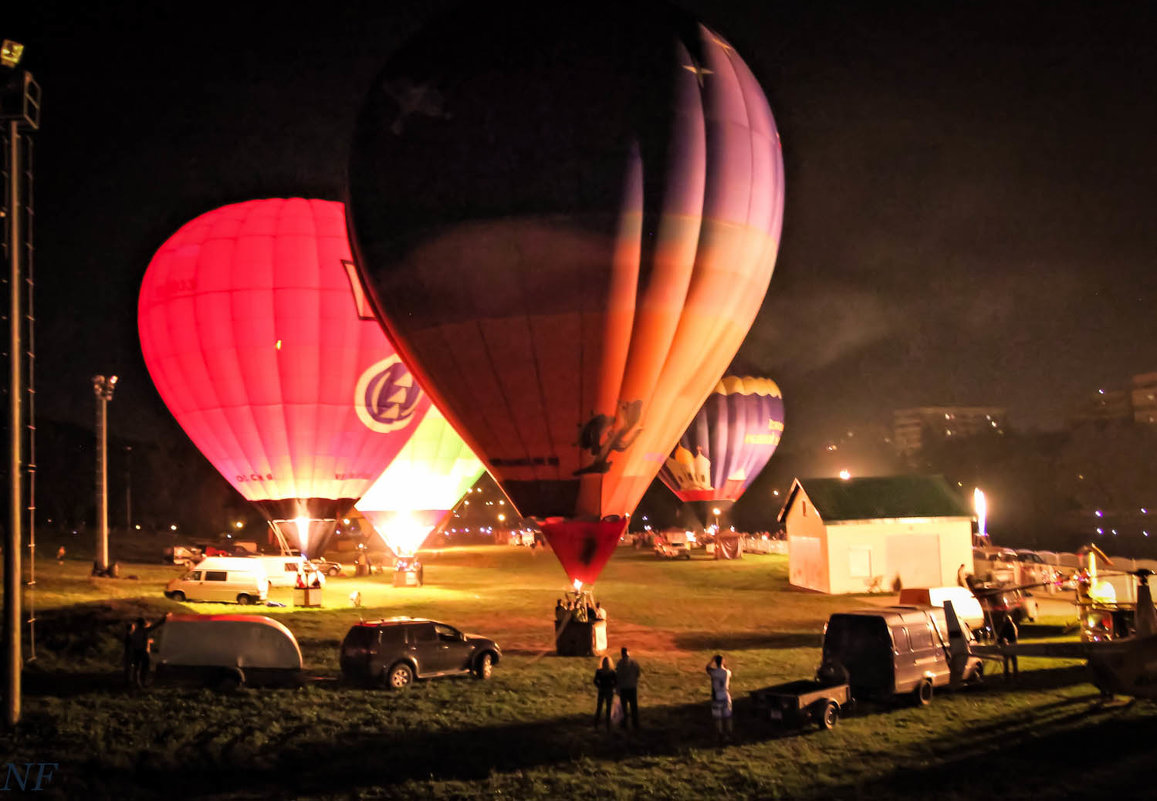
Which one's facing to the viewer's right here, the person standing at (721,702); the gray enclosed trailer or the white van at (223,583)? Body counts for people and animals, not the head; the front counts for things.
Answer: the gray enclosed trailer

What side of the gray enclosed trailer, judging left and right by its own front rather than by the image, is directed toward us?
right

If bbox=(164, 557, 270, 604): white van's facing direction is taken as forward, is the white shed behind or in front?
behind

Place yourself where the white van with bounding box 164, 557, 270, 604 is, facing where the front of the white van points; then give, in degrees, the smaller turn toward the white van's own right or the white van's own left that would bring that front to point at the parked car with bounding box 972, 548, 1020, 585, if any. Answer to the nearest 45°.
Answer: approximately 180°

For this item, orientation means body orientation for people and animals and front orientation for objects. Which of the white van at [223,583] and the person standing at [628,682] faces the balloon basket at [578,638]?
the person standing

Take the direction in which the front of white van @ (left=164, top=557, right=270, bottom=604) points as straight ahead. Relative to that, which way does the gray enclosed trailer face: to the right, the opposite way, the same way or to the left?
the opposite way

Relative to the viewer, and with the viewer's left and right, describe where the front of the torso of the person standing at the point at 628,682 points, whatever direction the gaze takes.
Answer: facing away from the viewer

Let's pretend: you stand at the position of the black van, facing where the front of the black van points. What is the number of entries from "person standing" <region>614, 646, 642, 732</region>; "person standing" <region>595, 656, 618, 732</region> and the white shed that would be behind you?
2
